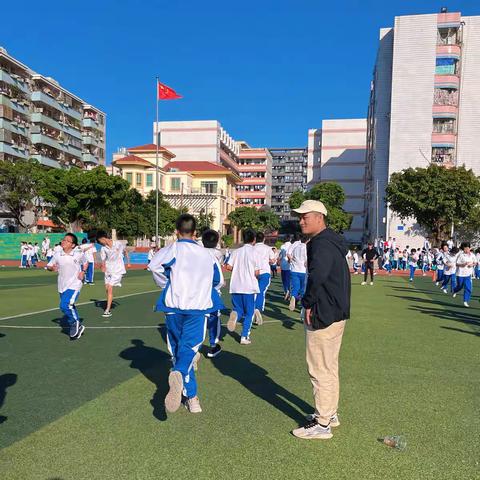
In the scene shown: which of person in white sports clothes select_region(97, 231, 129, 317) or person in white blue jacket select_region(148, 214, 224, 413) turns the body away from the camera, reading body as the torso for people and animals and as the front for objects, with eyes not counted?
person in white blue jacket select_region(148, 214, 224, 413)

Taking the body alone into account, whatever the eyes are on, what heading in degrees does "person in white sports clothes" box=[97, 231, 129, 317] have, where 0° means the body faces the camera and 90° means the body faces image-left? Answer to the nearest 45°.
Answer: approximately 45°

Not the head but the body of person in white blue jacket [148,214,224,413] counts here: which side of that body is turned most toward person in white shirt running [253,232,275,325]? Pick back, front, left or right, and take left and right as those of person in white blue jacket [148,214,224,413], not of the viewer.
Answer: front

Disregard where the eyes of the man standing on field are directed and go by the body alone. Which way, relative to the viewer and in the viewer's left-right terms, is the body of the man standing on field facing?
facing to the left of the viewer

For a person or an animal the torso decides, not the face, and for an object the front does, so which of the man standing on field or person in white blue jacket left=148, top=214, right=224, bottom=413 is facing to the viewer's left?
the man standing on field

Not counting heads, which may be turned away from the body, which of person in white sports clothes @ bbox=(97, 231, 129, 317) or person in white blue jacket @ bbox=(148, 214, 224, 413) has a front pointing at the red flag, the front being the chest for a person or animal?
person in white blue jacket @ bbox=(148, 214, 224, 413)

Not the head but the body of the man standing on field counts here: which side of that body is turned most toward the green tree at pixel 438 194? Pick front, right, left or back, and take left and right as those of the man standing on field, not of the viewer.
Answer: right

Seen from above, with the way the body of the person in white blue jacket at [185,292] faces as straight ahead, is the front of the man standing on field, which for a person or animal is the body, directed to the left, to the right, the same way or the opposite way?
to the left

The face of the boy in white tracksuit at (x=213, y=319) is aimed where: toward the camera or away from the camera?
away from the camera

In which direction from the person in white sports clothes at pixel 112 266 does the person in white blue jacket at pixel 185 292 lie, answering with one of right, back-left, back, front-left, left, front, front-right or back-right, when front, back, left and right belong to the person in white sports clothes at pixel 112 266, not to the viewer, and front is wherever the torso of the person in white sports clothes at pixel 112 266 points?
front-left

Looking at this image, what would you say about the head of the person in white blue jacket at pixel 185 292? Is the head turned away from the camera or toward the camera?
away from the camera

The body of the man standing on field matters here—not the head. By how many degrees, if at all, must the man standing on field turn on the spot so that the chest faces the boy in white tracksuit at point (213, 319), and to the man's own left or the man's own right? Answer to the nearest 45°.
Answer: approximately 45° to the man's own right

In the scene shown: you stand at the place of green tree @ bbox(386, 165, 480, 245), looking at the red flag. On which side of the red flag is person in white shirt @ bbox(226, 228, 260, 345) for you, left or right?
left

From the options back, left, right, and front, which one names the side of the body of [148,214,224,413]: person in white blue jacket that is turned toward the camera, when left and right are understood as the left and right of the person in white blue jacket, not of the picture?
back

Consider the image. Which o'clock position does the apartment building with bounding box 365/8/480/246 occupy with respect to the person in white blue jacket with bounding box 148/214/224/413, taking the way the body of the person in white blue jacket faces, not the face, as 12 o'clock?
The apartment building is roughly at 1 o'clock from the person in white blue jacket.

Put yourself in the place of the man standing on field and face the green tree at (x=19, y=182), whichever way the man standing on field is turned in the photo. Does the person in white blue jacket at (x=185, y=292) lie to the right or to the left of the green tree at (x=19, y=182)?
left

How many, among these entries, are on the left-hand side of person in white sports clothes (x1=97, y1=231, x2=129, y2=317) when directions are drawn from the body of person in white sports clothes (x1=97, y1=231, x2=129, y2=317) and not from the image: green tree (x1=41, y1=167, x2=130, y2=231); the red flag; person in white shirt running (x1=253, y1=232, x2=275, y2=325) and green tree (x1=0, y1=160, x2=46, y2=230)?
1
